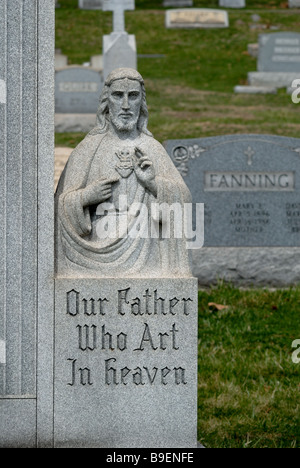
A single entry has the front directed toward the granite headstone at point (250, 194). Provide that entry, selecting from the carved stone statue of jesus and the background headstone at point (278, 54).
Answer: the background headstone

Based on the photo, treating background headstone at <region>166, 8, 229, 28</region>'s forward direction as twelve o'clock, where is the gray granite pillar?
The gray granite pillar is roughly at 12 o'clock from the background headstone.

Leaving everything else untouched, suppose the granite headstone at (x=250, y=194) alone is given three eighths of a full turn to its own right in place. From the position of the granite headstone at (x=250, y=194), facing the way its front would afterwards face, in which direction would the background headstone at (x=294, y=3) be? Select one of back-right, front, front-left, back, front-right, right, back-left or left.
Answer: front-right

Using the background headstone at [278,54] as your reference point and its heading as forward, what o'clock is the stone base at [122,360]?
The stone base is roughly at 12 o'clock from the background headstone.

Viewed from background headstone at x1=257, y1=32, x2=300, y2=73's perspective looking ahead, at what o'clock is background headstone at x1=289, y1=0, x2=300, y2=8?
background headstone at x1=289, y1=0, x2=300, y2=8 is roughly at 6 o'clock from background headstone at x1=257, y1=32, x2=300, y2=73.

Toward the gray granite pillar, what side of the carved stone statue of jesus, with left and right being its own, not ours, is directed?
right

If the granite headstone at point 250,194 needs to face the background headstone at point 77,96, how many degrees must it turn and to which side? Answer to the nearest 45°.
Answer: approximately 135° to its right

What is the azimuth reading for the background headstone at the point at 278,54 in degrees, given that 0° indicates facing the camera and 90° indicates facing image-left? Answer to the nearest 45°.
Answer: approximately 0°

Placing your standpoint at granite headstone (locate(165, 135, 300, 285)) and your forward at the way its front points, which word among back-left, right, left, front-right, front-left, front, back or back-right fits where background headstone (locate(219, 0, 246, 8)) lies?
back

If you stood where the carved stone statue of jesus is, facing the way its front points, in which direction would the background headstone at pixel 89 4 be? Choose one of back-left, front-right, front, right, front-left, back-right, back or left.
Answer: back

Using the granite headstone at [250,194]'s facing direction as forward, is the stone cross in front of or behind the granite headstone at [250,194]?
behind
